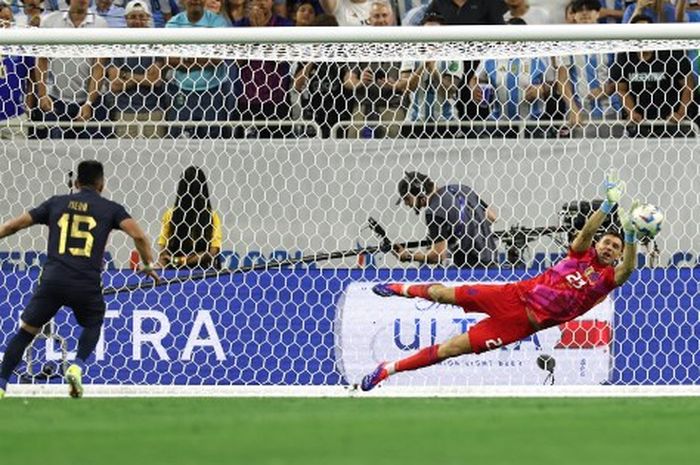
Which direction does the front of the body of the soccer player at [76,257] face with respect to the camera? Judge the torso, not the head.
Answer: away from the camera

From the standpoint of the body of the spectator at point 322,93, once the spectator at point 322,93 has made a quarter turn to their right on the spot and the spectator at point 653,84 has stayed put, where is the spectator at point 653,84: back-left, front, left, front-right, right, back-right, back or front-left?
back

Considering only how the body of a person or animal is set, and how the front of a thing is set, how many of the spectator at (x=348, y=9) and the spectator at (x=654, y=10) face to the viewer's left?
0

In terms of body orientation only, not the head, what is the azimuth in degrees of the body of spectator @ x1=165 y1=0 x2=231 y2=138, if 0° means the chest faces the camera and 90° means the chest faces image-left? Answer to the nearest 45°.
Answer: approximately 0°

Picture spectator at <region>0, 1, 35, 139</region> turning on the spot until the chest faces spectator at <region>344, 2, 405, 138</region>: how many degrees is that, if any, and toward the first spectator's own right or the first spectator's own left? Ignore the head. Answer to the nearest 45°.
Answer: approximately 90° to the first spectator's own left

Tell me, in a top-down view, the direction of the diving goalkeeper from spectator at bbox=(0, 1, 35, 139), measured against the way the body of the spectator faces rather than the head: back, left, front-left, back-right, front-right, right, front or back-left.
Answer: front-left

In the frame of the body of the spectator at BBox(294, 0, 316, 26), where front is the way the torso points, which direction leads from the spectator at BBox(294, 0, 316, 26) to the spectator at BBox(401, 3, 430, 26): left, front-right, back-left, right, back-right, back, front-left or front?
left
